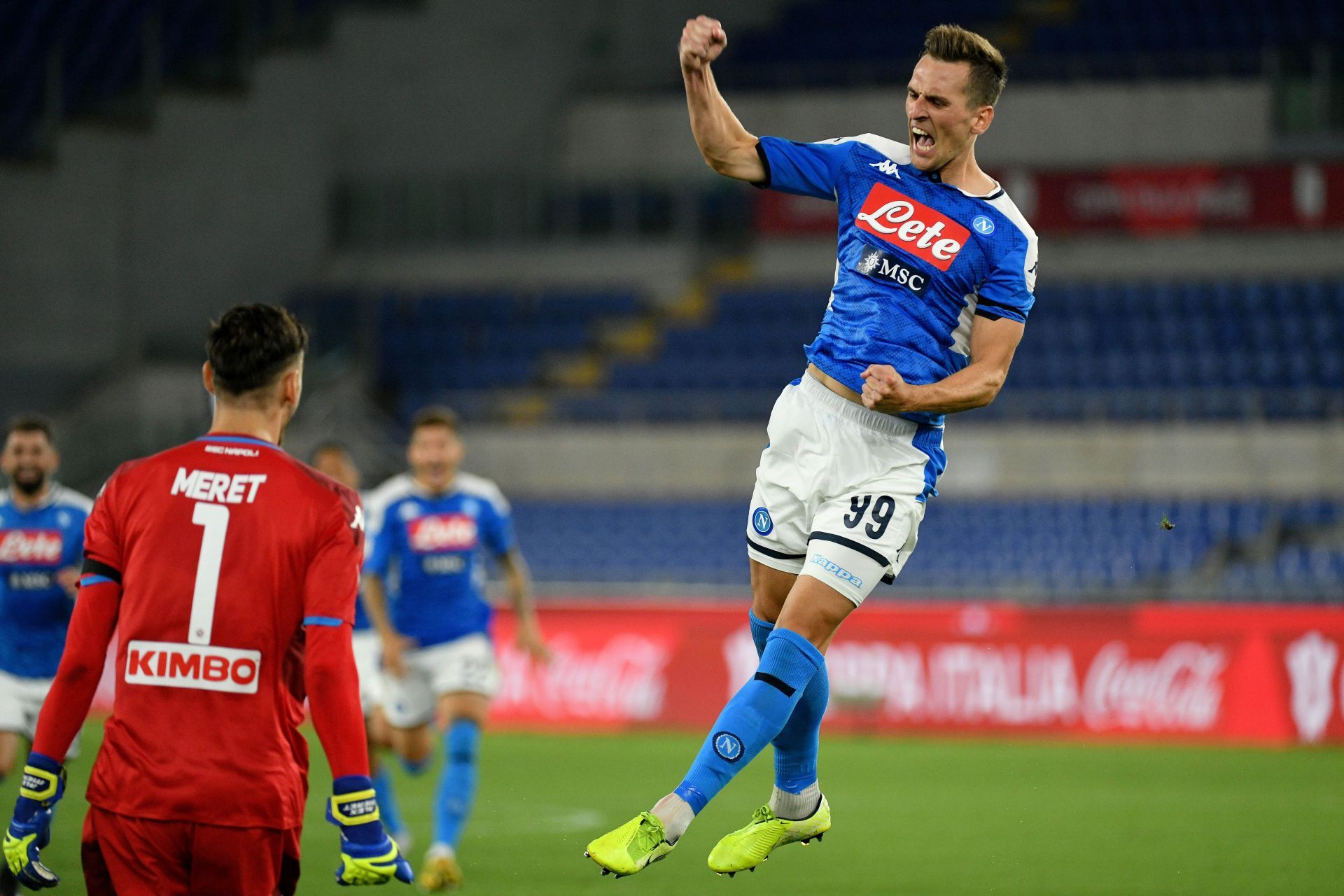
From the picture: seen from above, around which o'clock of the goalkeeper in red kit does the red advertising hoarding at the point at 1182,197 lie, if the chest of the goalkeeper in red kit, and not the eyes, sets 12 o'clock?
The red advertising hoarding is roughly at 1 o'clock from the goalkeeper in red kit.

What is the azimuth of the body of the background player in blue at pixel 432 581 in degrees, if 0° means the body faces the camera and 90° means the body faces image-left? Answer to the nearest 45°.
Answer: approximately 0°

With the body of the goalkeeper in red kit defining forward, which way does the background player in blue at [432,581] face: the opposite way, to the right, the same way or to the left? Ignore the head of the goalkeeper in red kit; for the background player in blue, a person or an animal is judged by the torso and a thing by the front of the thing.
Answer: the opposite way

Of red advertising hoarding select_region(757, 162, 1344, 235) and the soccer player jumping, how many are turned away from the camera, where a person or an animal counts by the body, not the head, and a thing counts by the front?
0

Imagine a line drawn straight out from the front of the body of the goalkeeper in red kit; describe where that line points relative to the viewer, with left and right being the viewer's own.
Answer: facing away from the viewer

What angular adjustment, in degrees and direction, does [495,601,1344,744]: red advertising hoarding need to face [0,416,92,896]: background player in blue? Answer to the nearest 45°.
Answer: approximately 45° to its right

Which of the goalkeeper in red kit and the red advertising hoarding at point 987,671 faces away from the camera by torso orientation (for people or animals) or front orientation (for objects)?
the goalkeeper in red kit

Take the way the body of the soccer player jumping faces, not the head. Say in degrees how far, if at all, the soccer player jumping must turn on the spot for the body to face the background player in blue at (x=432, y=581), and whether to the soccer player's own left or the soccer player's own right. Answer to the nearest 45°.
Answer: approximately 90° to the soccer player's own right

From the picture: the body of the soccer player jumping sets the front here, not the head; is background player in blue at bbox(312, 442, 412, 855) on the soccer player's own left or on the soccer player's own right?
on the soccer player's own right
